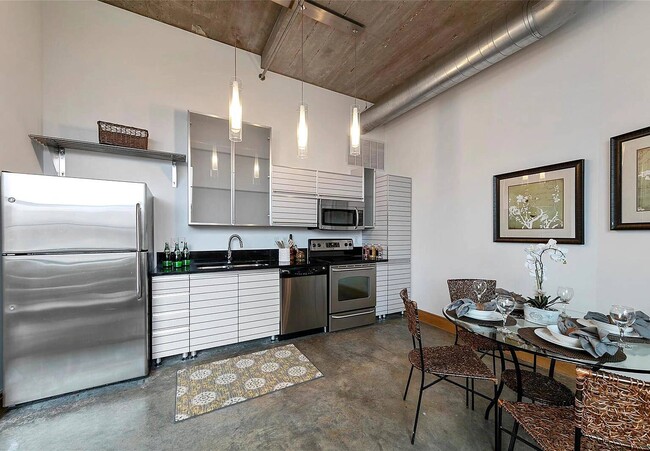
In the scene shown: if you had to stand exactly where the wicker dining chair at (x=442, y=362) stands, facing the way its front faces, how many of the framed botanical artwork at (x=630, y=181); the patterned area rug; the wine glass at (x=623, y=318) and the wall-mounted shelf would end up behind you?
2

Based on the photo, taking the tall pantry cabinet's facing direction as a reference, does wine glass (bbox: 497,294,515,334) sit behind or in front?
in front

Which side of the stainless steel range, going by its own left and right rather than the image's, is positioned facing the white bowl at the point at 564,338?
front

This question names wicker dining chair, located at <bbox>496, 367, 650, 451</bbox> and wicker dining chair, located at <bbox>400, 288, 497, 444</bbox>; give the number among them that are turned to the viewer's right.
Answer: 1

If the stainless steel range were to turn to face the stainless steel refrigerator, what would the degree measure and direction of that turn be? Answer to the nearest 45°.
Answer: approximately 90° to its right

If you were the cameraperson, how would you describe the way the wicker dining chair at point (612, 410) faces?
facing away from the viewer and to the left of the viewer

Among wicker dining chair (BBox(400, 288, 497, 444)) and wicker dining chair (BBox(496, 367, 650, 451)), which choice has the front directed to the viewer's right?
wicker dining chair (BBox(400, 288, 497, 444))

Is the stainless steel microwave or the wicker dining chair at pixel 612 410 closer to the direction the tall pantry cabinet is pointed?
the wicker dining chair

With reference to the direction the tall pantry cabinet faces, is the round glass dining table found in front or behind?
in front

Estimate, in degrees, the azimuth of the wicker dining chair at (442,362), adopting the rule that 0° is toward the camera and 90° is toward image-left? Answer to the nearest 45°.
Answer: approximately 270°

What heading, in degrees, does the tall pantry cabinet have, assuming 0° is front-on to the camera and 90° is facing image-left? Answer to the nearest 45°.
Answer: approximately 315°

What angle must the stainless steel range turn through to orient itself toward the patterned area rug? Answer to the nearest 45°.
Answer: approximately 90° to its right

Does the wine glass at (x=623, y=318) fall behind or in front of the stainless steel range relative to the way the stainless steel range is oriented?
in front
